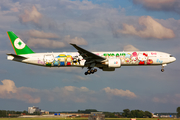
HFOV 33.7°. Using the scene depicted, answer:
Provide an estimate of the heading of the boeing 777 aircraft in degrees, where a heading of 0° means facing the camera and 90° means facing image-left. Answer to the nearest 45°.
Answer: approximately 270°
